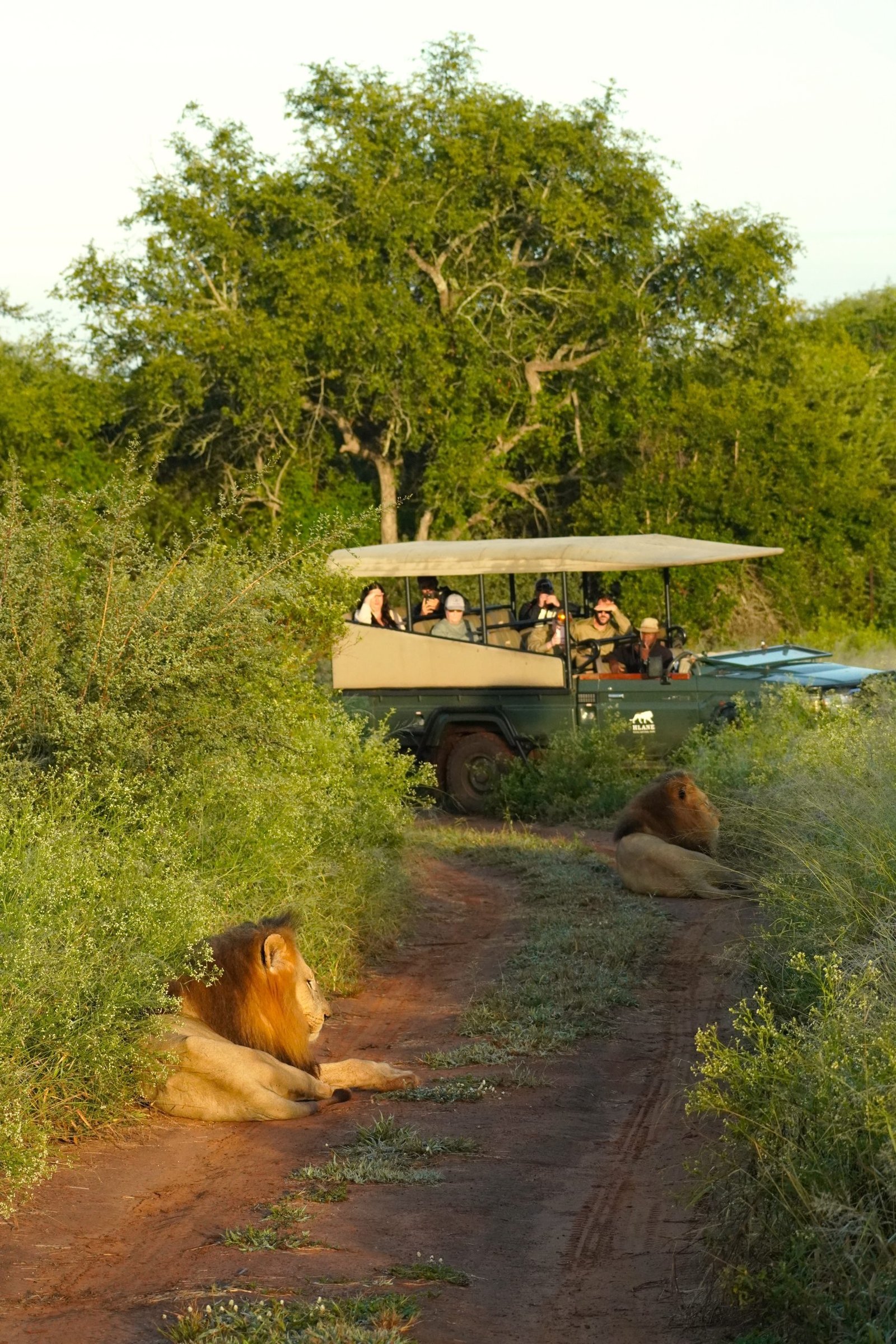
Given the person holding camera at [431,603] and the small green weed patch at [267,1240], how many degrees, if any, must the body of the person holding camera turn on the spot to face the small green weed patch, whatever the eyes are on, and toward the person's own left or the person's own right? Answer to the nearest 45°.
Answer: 0° — they already face it

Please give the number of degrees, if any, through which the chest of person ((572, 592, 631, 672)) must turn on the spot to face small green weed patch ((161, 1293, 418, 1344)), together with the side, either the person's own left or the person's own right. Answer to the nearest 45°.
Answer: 0° — they already face it

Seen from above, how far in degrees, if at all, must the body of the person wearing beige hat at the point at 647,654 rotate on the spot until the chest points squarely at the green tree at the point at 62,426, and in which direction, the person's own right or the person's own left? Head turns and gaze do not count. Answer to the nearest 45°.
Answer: approximately 135° to the person's own right

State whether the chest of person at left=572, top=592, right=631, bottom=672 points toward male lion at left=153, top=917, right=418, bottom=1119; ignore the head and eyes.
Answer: yes

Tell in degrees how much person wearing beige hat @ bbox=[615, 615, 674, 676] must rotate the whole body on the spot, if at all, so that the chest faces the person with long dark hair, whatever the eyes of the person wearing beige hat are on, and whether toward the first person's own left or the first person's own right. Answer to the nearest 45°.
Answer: approximately 90° to the first person's own right

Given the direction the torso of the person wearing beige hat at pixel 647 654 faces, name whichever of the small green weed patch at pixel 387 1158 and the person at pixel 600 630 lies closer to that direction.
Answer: the small green weed patch
